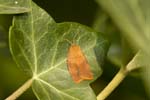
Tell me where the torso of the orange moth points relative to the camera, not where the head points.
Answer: away from the camera
